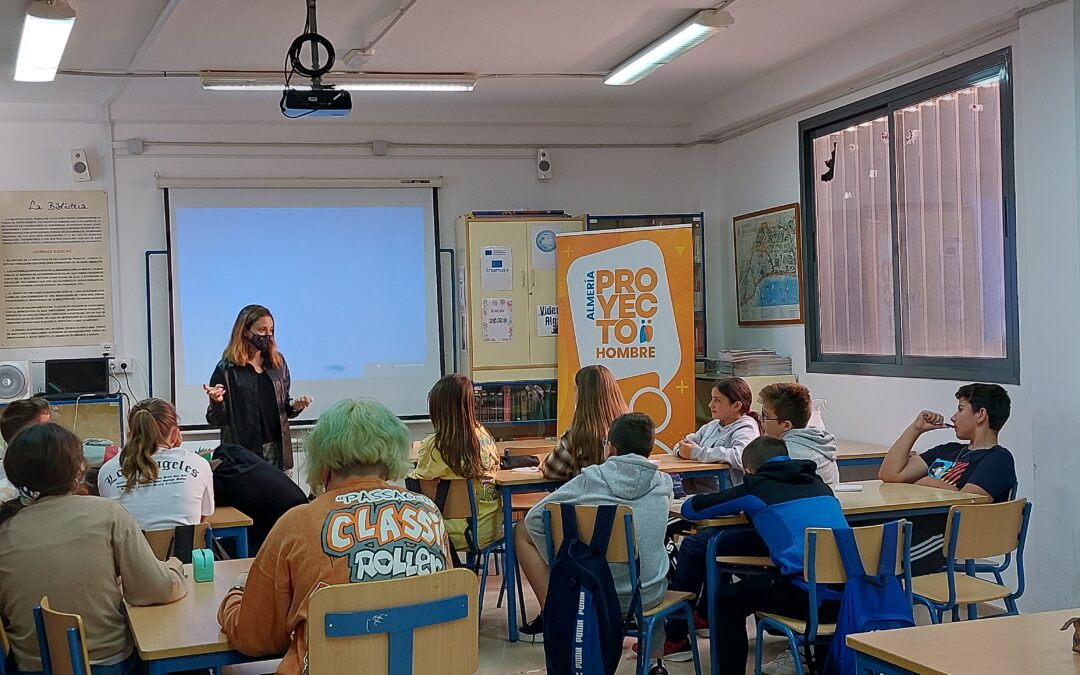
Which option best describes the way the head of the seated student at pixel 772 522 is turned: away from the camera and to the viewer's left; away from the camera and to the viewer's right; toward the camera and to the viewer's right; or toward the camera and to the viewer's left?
away from the camera and to the viewer's left

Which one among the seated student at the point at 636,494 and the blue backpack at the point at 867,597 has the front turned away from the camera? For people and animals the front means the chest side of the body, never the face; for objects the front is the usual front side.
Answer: the seated student

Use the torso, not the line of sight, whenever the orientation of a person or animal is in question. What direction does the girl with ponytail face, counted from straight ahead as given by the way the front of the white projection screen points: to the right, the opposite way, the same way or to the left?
the opposite way

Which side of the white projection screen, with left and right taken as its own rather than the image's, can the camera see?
front

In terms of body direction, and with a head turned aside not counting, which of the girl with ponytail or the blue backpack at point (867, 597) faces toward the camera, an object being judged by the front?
the blue backpack

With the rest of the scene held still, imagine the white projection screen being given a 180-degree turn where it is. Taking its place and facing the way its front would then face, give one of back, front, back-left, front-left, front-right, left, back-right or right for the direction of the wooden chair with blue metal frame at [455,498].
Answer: back

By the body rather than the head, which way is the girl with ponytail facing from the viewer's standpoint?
away from the camera

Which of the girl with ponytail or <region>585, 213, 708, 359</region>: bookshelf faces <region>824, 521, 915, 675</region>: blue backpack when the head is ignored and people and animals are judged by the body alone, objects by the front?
the bookshelf

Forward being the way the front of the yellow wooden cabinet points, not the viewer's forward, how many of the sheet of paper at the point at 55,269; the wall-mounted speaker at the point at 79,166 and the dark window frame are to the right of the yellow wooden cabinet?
2

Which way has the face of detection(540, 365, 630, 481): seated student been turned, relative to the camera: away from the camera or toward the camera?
away from the camera

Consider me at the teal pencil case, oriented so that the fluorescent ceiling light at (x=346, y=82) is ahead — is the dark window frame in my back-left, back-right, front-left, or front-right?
front-right

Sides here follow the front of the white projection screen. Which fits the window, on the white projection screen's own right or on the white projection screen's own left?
on the white projection screen's own left

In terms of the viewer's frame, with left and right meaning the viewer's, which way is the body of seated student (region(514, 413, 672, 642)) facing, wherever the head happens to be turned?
facing away from the viewer

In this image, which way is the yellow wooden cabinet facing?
toward the camera

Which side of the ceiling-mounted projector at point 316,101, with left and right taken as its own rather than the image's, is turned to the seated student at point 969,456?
right

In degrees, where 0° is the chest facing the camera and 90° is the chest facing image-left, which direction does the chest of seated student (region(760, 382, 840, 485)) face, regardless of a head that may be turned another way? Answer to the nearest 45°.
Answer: approximately 90°

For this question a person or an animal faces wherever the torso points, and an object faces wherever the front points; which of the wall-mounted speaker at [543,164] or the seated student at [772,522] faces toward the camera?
the wall-mounted speaker

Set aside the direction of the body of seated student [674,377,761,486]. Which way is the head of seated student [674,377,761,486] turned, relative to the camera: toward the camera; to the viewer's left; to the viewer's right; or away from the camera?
to the viewer's left

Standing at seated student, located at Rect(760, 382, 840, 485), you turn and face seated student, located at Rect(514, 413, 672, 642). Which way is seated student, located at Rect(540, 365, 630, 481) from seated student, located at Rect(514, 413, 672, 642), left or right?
right

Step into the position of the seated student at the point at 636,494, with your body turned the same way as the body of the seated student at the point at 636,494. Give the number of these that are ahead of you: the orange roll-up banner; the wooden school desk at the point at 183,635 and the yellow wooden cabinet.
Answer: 2

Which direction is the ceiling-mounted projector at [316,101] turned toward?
away from the camera
